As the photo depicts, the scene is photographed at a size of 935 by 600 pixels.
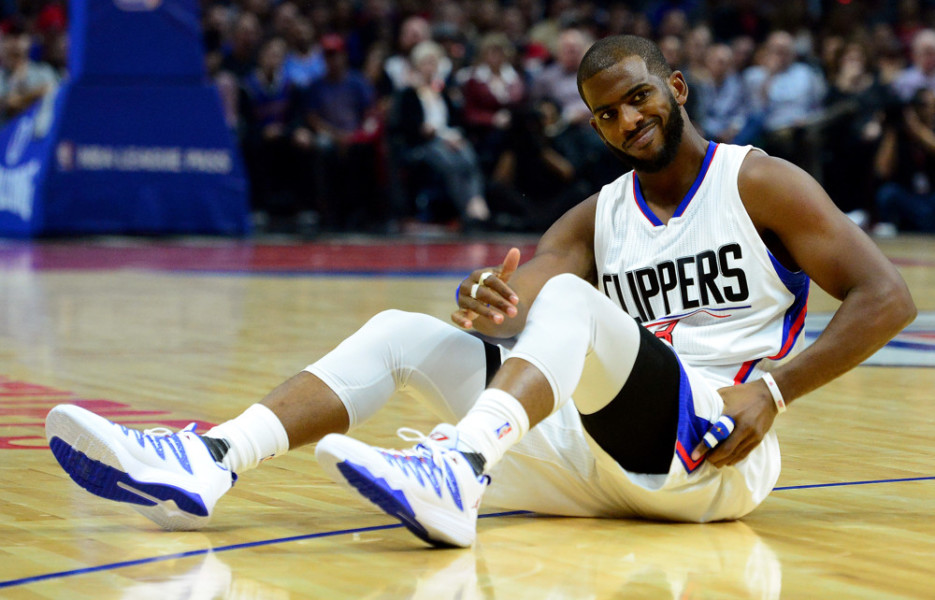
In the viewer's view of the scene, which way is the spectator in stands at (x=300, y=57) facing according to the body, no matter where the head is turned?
toward the camera

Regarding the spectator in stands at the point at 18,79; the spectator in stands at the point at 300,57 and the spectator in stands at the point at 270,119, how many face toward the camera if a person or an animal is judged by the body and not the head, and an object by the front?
3

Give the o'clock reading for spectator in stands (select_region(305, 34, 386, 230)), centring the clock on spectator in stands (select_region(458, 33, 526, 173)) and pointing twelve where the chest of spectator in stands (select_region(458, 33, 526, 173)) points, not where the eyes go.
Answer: spectator in stands (select_region(305, 34, 386, 230)) is roughly at 3 o'clock from spectator in stands (select_region(458, 33, 526, 173)).

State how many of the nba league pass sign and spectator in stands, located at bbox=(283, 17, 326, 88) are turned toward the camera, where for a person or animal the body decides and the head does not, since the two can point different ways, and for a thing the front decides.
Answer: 2

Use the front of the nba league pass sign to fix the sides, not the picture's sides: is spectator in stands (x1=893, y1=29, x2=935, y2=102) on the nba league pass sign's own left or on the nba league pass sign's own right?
on the nba league pass sign's own left

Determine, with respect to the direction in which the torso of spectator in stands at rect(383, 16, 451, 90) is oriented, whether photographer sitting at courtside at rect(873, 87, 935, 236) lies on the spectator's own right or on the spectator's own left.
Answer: on the spectator's own left

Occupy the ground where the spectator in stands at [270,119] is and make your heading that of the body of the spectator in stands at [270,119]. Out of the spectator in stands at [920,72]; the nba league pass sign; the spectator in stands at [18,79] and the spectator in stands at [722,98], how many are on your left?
2

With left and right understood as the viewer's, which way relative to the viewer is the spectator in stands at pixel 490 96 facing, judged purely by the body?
facing the viewer

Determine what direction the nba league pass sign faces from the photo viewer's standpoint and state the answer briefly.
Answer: facing the viewer

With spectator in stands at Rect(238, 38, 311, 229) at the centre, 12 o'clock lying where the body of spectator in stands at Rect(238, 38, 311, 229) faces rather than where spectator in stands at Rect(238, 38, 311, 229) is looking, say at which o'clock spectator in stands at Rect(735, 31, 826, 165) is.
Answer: spectator in stands at Rect(735, 31, 826, 165) is roughly at 9 o'clock from spectator in stands at Rect(238, 38, 311, 229).

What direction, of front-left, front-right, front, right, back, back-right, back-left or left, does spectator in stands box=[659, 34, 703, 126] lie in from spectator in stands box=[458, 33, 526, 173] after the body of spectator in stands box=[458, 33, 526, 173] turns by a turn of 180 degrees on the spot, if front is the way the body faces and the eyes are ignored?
right
